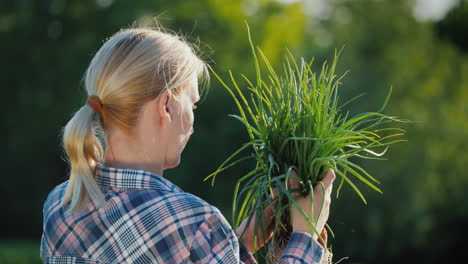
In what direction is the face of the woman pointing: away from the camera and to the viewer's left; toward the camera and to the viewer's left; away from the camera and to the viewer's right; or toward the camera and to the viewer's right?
away from the camera and to the viewer's right

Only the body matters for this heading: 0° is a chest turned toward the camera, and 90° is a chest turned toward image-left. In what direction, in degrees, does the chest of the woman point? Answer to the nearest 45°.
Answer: approximately 225°
